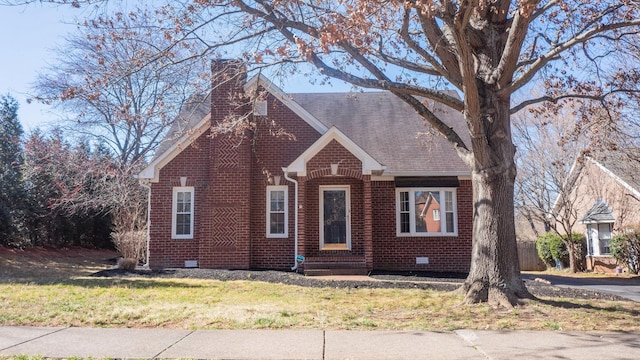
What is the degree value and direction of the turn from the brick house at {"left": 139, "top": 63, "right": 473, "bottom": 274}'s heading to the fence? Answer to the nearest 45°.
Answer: approximately 135° to its left

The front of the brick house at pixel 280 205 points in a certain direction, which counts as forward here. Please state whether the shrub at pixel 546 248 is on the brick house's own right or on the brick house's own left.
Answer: on the brick house's own left

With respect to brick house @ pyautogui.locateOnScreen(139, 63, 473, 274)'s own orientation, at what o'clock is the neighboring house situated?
The neighboring house is roughly at 8 o'clock from the brick house.

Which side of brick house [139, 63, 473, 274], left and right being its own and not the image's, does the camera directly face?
front

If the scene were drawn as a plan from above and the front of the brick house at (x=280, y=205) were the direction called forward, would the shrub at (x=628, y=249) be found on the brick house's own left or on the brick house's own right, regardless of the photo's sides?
on the brick house's own left
